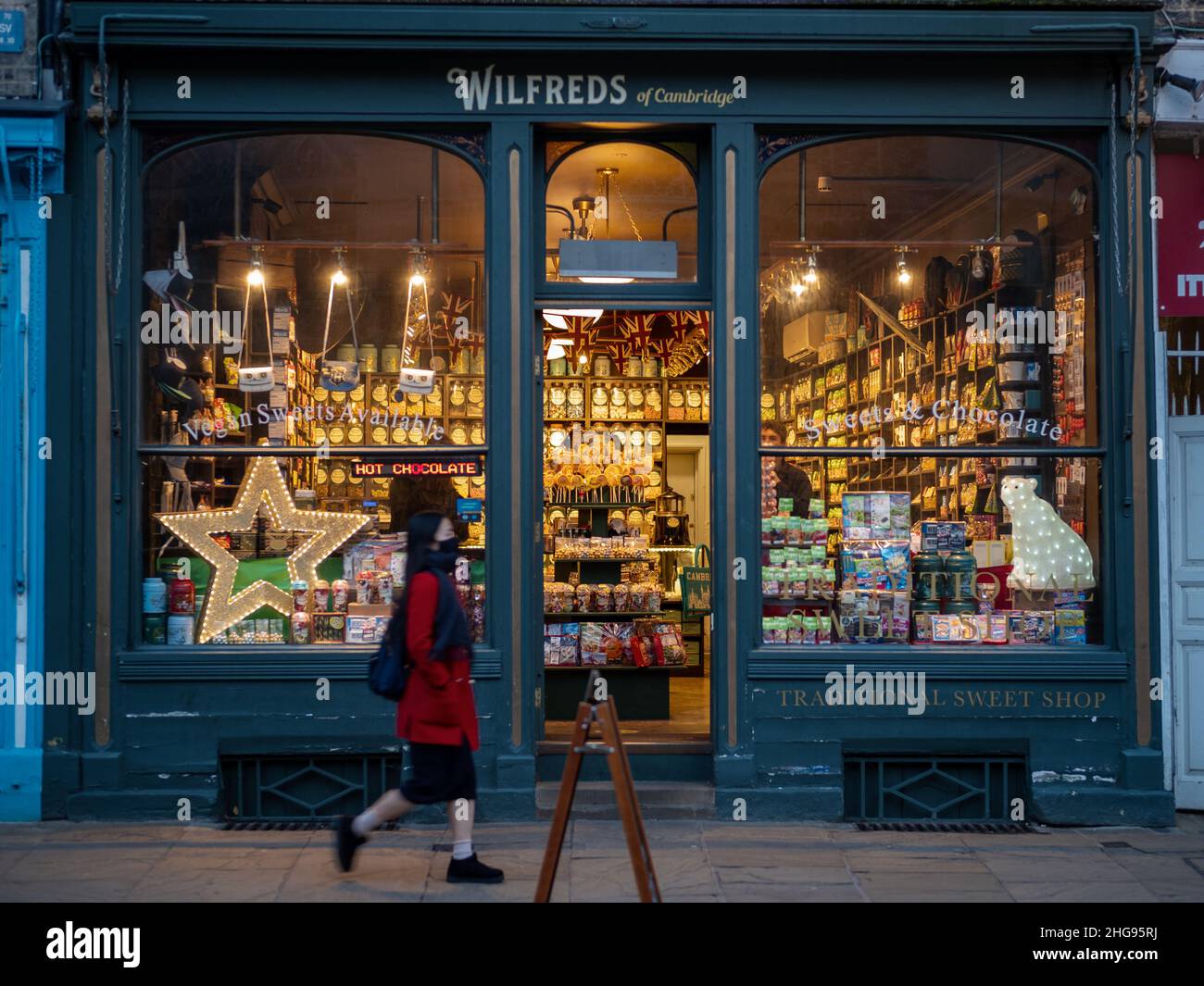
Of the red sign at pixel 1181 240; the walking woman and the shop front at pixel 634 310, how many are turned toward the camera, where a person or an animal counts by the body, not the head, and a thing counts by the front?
2

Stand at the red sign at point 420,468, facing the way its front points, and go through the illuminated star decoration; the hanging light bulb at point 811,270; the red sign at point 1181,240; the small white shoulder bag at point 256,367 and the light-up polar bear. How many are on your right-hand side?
2

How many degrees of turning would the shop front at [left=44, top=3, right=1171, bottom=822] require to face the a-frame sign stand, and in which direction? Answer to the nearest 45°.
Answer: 0° — it already faces it

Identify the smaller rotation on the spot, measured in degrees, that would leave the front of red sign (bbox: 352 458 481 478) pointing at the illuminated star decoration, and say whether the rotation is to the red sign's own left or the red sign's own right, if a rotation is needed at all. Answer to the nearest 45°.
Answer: approximately 90° to the red sign's own right

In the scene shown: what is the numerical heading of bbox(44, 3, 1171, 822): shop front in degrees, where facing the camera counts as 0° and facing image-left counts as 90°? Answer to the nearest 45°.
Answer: approximately 0°

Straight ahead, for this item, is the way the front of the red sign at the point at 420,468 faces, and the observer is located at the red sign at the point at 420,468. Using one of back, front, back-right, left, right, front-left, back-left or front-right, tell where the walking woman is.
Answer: front

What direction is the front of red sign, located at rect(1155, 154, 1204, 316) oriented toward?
toward the camera

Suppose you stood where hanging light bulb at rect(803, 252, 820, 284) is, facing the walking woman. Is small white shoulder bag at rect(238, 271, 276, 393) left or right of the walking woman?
right
